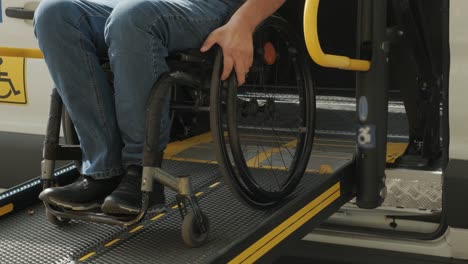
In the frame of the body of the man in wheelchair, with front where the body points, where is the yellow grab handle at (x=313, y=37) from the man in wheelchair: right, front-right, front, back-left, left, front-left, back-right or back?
back-left

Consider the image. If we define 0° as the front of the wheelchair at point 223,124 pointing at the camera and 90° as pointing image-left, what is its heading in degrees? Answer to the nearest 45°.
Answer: approximately 45°
